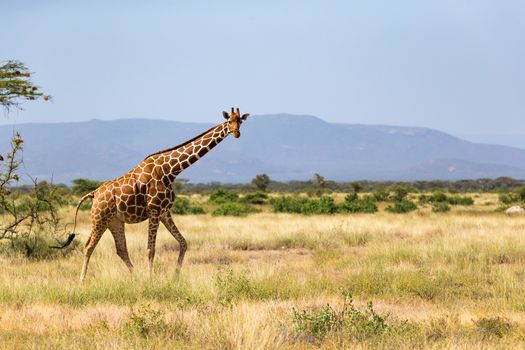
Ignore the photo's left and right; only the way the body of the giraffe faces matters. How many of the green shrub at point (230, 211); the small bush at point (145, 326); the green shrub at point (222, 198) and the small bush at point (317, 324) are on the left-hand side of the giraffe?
2

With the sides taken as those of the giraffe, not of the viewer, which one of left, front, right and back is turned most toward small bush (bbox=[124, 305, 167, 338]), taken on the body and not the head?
right

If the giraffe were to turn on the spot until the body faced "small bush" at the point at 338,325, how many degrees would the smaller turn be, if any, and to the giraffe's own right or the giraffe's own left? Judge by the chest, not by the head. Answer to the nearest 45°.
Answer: approximately 45° to the giraffe's own right

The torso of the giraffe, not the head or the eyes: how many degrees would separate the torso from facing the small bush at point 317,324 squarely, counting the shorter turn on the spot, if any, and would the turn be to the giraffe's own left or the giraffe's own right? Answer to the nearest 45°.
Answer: approximately 45° to the giraffe's own right

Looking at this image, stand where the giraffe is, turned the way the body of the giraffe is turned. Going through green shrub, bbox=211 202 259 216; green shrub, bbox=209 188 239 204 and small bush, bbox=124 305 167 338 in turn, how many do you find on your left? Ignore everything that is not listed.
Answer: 2

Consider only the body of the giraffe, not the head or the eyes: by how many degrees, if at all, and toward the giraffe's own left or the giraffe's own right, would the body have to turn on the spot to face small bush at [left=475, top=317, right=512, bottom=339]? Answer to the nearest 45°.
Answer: approximately 45° to the giraffe's own right

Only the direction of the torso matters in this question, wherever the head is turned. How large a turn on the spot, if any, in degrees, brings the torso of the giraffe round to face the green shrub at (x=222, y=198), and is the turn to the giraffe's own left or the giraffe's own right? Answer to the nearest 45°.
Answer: approximately 90° to the giraffe's own left

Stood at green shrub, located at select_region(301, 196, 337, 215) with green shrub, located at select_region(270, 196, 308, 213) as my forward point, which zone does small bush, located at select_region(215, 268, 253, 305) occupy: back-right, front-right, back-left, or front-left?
back-left

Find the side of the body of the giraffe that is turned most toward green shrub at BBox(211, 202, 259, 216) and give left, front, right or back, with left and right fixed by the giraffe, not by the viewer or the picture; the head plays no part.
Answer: left

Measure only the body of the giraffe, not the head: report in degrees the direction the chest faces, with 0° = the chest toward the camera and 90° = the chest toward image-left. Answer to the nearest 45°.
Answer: approximately 270°
